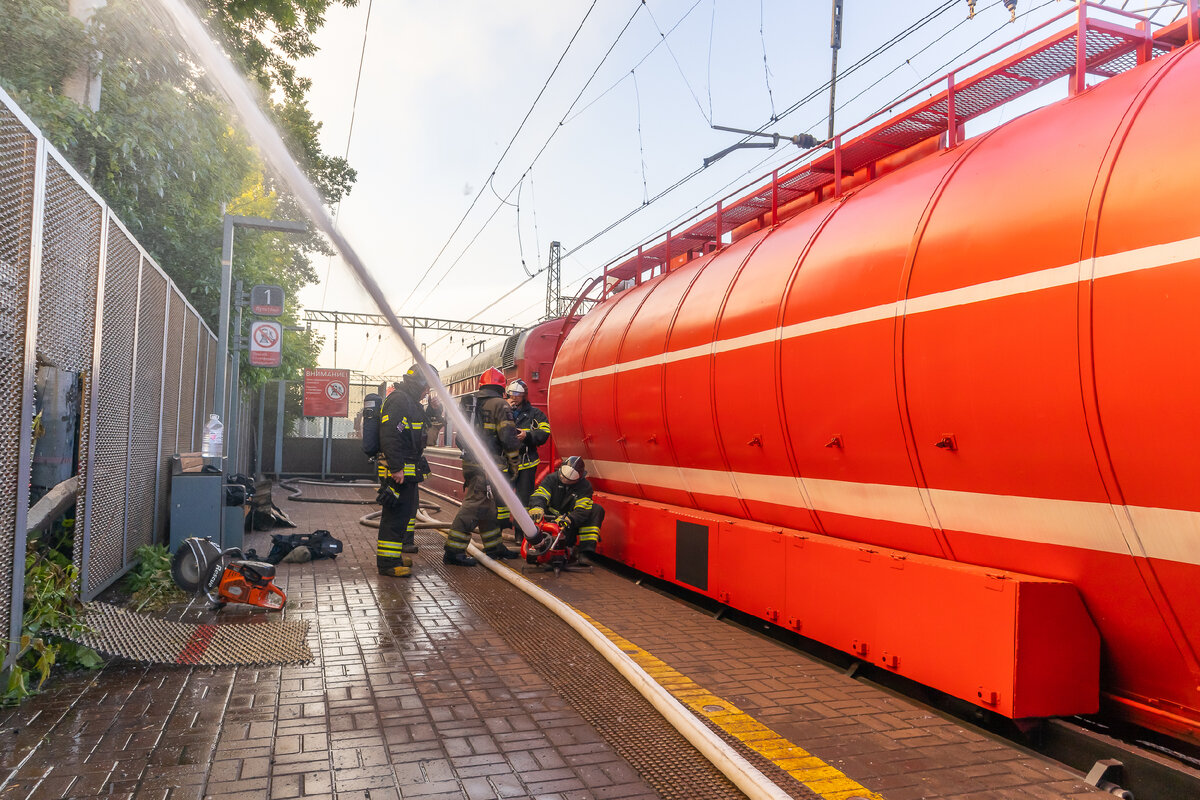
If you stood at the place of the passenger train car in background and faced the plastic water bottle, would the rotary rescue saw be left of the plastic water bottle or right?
left

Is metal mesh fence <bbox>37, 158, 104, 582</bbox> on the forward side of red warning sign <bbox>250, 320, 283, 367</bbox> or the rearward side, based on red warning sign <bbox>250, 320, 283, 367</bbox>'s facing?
on the forward side

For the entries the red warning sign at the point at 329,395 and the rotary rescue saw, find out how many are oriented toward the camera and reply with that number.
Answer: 1

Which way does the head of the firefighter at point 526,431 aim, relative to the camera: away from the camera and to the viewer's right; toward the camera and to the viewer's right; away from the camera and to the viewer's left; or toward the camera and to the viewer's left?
toward the camera and to the viewer's left

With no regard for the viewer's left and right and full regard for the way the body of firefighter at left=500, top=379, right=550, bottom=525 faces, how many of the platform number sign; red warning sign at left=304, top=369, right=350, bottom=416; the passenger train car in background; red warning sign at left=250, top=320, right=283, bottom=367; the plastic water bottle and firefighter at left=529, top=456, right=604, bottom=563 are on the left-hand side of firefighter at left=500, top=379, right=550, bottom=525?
1

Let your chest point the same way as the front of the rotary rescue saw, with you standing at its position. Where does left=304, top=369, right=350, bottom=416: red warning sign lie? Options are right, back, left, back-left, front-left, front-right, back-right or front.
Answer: front-right

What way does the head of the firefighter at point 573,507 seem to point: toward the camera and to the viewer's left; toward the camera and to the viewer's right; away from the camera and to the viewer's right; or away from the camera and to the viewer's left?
toward the camera and to the viewer's left

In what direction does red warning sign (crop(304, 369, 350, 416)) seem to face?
toward the camera

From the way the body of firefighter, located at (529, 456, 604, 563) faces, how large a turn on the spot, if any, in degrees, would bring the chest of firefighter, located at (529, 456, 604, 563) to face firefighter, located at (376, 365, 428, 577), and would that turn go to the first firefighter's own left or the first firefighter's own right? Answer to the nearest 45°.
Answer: approximately 45° to the first firefighter's own right

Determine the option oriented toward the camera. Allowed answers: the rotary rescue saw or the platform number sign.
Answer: the platform number sign

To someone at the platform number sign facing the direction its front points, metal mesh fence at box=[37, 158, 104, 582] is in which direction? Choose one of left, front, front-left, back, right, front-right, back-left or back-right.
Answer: front

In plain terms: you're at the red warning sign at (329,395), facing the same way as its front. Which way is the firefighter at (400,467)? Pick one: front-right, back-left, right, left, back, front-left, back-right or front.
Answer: front

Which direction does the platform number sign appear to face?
toward the camera

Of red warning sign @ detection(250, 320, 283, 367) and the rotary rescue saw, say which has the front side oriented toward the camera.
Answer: the red warning sign

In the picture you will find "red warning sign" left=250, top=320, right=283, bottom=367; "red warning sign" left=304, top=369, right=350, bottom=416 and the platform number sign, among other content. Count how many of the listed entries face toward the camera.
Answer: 3

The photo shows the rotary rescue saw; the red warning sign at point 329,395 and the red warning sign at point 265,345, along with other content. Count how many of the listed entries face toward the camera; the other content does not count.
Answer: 2
